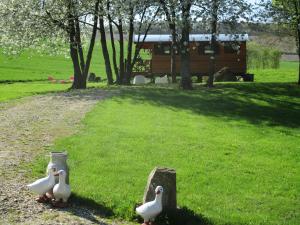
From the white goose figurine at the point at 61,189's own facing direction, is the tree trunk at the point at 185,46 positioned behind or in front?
behind

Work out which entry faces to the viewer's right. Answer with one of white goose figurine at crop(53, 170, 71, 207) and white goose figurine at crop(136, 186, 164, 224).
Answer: white goose figurine at crop(136, 186, 164, 224)

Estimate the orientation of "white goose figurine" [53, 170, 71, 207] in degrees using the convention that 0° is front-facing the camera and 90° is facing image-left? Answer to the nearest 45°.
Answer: approximately 0°

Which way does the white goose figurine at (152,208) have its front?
to the viewer's right

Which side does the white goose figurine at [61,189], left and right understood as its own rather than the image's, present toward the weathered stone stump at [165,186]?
left

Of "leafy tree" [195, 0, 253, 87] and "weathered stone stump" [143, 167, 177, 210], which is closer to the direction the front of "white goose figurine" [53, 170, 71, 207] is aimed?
the weathered stone stump
